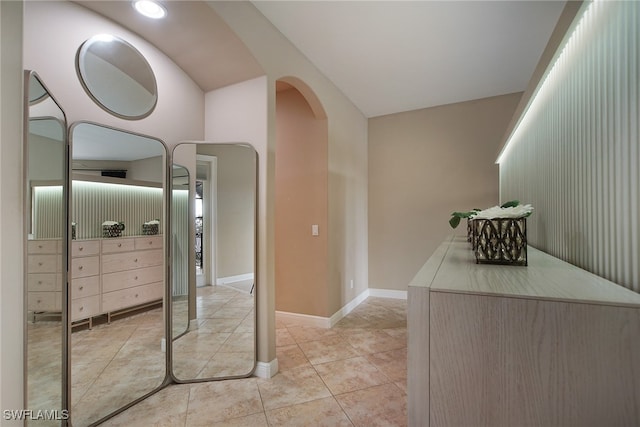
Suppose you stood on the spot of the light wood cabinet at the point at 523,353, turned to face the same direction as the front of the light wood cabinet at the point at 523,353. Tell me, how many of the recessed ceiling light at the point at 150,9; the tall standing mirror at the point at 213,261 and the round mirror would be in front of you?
3

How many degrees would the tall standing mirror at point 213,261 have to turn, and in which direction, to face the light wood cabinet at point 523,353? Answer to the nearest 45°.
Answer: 0° — it already faces it

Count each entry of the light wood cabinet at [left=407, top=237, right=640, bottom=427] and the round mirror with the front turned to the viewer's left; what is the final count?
1

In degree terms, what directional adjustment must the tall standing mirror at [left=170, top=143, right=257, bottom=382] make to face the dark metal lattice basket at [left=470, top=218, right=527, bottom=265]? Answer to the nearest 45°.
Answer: approximately 45° to its left

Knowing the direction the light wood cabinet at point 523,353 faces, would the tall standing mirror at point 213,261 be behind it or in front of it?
in front

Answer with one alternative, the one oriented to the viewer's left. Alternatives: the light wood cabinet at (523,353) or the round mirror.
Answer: the light wood cabinet

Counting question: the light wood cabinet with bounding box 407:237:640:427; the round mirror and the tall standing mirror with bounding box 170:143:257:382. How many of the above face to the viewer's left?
1

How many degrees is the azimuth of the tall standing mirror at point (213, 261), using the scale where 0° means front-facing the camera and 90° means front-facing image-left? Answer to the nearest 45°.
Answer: approximately 0°

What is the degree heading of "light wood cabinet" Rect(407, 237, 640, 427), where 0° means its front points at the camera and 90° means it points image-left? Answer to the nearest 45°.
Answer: approximately 90°

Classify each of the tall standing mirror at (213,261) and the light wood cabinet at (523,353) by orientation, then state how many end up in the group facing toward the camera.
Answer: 1

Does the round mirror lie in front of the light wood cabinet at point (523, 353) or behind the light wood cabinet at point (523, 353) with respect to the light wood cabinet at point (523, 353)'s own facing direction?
in front
